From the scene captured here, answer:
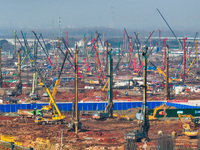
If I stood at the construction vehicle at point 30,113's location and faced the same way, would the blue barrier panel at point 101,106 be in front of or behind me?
in front

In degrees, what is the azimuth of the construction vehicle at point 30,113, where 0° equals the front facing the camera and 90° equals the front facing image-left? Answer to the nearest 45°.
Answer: approximately 270°
